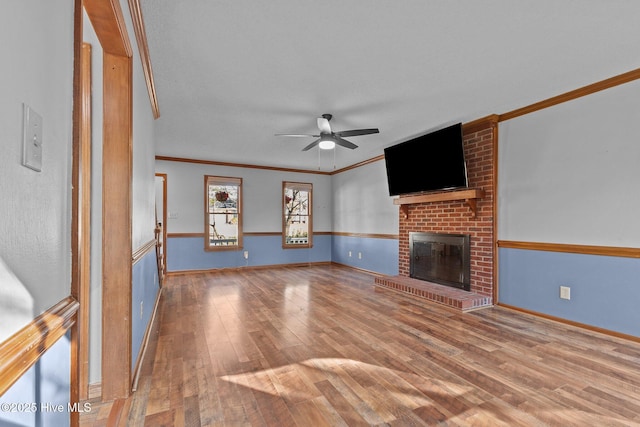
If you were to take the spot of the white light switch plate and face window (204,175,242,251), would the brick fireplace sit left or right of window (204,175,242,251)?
right

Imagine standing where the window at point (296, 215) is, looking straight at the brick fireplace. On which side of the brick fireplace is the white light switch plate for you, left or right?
right

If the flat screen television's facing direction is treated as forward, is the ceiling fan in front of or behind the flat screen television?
in front

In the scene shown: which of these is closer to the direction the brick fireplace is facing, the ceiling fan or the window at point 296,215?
the ceiling fan

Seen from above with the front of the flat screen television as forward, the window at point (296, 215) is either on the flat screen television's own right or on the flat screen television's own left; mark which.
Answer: on the flat screen television's own right

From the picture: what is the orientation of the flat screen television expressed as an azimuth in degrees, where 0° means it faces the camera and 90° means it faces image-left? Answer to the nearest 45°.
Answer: approximately 45°

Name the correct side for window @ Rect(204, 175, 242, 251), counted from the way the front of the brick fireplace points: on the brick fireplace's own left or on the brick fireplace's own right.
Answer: on the brick fireplace's own right

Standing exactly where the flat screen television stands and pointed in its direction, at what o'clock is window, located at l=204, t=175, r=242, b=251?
The window is roughly at 2 o'clock from the flat screen television.

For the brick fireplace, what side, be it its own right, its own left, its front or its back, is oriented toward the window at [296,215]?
right

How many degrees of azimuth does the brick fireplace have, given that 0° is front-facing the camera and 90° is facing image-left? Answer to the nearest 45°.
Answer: approximately 45°
